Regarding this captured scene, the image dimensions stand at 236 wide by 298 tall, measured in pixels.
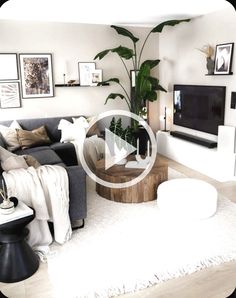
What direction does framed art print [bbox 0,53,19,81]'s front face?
toward the camera

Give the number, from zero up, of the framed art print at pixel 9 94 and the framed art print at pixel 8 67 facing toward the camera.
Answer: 2

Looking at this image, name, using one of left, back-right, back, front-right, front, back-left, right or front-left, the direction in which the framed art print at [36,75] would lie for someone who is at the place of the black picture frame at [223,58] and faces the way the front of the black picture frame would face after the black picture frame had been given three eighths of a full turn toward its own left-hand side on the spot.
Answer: back

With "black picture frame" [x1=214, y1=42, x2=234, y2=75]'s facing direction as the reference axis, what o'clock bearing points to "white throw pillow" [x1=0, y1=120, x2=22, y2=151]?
The white throw pillow is roughly at 1 o'clock from the black picture frame.

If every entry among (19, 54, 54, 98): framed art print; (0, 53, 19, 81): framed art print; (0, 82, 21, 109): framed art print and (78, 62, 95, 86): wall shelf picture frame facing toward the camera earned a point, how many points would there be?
4

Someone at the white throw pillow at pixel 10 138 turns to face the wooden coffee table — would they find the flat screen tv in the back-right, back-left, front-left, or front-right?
front-left

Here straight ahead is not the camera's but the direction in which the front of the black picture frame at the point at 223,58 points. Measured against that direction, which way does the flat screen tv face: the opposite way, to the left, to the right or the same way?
the same way

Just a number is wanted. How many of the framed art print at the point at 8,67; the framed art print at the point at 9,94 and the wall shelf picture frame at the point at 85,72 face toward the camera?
3

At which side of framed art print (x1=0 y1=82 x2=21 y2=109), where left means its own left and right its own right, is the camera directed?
front

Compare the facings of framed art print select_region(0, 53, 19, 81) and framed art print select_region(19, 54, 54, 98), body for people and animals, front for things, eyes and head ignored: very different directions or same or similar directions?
same or similar directions

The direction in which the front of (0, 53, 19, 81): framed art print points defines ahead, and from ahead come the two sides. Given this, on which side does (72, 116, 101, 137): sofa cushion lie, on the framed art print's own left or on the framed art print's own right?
on the framed art print's own left

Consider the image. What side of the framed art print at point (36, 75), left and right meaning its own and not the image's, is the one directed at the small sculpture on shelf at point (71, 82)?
left

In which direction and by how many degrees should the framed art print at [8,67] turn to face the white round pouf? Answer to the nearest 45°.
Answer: approximately 45° to its left

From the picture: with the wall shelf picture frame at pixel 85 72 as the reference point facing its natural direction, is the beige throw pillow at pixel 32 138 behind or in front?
in front

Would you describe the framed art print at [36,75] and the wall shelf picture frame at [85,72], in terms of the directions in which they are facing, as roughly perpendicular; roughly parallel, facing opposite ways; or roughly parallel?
roughly parallel

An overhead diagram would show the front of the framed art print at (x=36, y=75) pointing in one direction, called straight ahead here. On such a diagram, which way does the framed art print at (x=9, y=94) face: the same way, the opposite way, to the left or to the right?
the same way

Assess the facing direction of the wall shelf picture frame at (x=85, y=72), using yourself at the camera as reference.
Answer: facing the viewer

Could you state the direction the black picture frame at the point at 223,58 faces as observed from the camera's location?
facing the viewer and to the left of the viewer

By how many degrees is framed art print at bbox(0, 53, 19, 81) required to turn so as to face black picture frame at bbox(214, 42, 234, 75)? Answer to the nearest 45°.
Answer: approximately 45° to its left
